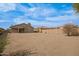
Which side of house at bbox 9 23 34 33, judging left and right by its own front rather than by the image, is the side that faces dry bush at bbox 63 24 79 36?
left

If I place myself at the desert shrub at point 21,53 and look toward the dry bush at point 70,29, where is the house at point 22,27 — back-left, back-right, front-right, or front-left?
front-left

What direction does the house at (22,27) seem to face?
toward the camera

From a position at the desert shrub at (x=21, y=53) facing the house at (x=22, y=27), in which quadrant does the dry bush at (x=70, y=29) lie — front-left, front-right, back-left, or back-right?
front-right
